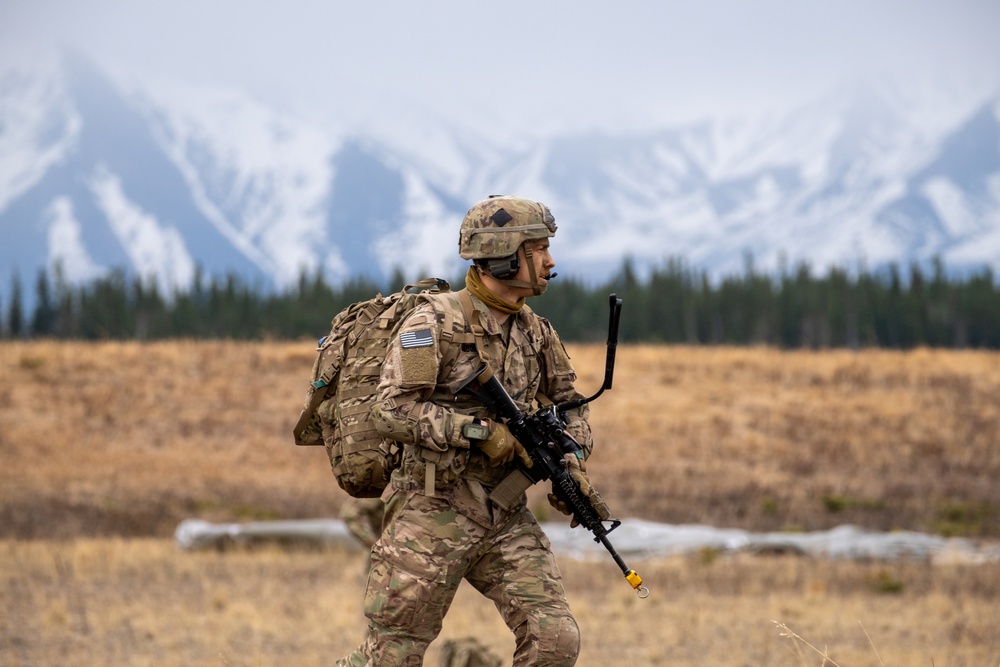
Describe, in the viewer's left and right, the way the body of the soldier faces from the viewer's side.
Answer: facing the viewer and to the right of the viewer

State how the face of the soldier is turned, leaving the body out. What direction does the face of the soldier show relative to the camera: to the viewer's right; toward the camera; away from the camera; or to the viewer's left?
to the viewer's right
